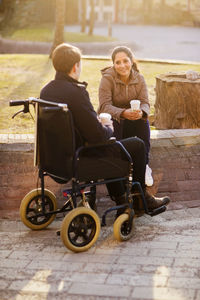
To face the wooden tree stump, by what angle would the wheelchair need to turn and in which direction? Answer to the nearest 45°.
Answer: approximately 45° to its left

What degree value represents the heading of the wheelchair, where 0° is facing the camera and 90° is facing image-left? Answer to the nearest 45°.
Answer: approximately 225°

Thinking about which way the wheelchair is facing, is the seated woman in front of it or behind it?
in front

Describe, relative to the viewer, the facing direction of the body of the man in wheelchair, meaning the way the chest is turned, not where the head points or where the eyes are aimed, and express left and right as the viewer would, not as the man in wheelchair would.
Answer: facing away from the viewer and to the right of the viewer

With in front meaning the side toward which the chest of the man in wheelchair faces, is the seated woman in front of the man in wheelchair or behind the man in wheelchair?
in front

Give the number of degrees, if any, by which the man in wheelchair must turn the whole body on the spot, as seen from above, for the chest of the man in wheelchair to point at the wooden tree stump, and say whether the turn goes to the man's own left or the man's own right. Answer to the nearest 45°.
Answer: approximately 45° to the man's own left

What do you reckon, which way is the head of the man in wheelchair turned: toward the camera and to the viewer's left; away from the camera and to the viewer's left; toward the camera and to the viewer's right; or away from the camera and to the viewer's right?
away from the camera and to the viewer's right
